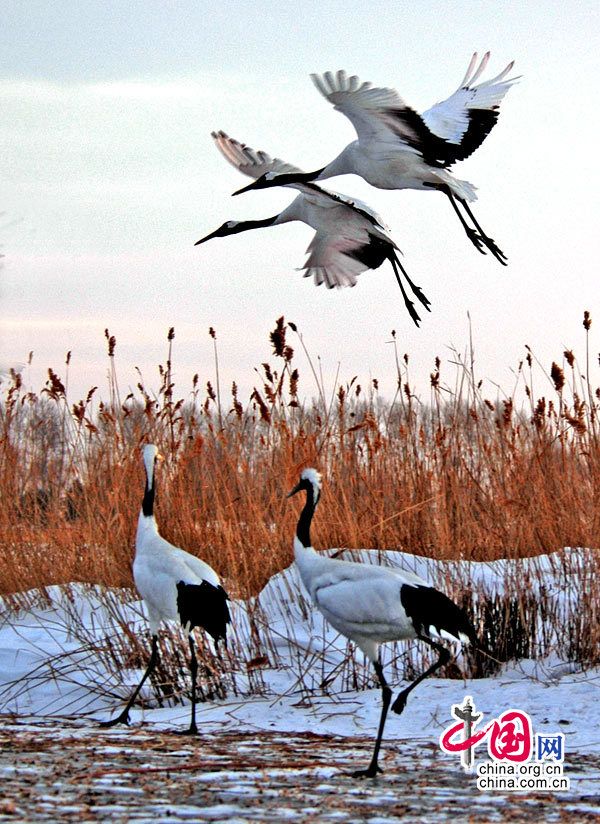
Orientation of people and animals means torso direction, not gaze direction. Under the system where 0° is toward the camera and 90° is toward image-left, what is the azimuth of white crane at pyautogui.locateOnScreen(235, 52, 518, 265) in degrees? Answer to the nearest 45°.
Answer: approximately 90°

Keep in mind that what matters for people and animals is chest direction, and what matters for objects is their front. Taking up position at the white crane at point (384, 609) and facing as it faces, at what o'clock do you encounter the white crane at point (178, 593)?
the white crane at point (178, 593) is roughly at 1 o'clock from the white crane at point (384, 609).

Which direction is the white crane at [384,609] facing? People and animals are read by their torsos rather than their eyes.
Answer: to the viewer's left

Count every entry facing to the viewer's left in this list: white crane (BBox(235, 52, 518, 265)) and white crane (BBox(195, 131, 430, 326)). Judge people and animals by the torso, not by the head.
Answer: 2

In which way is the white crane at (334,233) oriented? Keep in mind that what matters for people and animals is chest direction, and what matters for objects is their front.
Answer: to the viewer's left

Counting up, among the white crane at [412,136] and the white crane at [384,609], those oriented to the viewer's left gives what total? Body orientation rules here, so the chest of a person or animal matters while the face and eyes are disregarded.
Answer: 2

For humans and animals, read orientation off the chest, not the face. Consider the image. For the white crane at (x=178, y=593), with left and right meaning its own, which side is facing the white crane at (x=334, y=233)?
right
